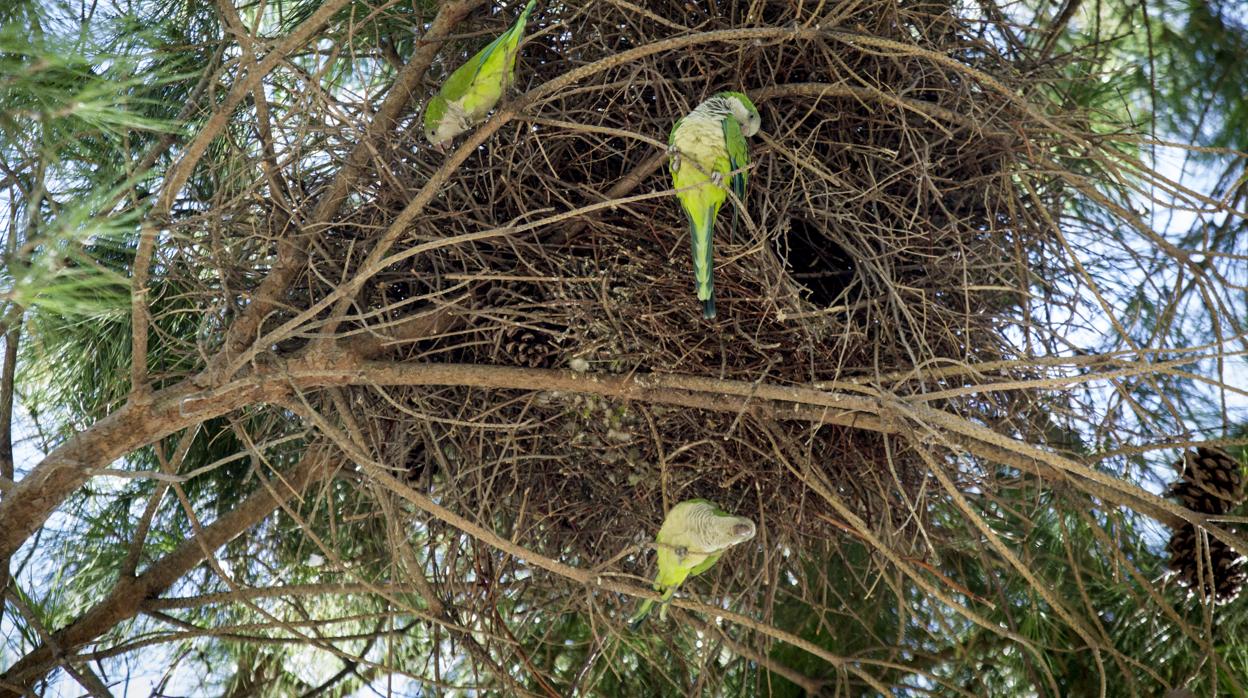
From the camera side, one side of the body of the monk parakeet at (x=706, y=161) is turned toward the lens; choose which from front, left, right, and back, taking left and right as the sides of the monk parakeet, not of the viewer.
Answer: front

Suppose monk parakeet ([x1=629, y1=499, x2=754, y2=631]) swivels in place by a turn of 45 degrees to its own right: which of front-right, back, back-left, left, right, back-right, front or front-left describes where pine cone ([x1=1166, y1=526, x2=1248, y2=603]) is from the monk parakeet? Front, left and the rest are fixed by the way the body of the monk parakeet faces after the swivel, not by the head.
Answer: left

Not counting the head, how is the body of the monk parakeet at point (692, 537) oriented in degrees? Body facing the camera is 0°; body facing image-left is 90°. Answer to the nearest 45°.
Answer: approximately 315°
